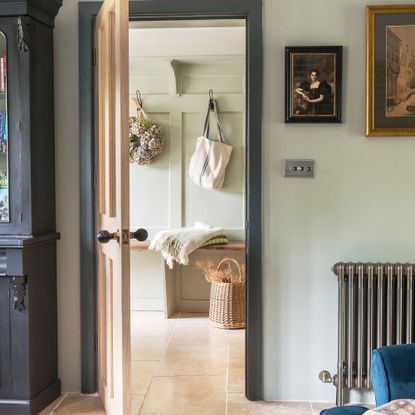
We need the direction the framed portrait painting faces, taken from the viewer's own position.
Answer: facing the viewer

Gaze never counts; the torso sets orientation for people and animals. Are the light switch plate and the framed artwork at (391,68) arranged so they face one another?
no

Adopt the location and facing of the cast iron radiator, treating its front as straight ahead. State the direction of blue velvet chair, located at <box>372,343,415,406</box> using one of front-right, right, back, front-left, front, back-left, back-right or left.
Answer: front

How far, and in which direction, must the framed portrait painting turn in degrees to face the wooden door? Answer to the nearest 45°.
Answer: approximately 45° to its right

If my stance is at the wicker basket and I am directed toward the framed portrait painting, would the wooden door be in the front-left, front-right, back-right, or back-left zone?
front-right

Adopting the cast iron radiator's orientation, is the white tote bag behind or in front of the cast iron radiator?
behind

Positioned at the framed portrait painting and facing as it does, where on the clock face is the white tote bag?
The white tote bag is roughly at 5 o'clock from the framed portrait painting.

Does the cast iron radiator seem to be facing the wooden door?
no

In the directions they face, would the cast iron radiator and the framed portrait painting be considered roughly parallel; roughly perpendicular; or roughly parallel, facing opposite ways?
roughly parallel

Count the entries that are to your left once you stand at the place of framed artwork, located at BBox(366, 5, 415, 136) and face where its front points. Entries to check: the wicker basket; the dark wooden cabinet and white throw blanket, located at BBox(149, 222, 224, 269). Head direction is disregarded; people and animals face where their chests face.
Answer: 0

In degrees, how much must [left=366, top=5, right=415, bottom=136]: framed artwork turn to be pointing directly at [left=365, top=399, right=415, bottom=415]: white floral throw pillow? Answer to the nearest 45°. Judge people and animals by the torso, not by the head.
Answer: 0° — it already faces it

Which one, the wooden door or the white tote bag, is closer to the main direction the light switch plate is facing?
the wooden door

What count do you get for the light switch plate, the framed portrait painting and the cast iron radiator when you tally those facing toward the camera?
3

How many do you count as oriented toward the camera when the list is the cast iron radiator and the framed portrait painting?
2

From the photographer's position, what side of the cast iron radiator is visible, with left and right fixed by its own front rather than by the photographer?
front

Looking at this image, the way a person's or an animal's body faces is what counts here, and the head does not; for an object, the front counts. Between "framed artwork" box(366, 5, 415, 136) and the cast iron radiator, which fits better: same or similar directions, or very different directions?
same or similar directions

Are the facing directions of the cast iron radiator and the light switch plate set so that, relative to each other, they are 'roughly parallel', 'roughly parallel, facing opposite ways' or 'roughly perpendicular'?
roughly parallel

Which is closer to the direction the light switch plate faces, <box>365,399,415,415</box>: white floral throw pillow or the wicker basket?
the white floral throw pillow
